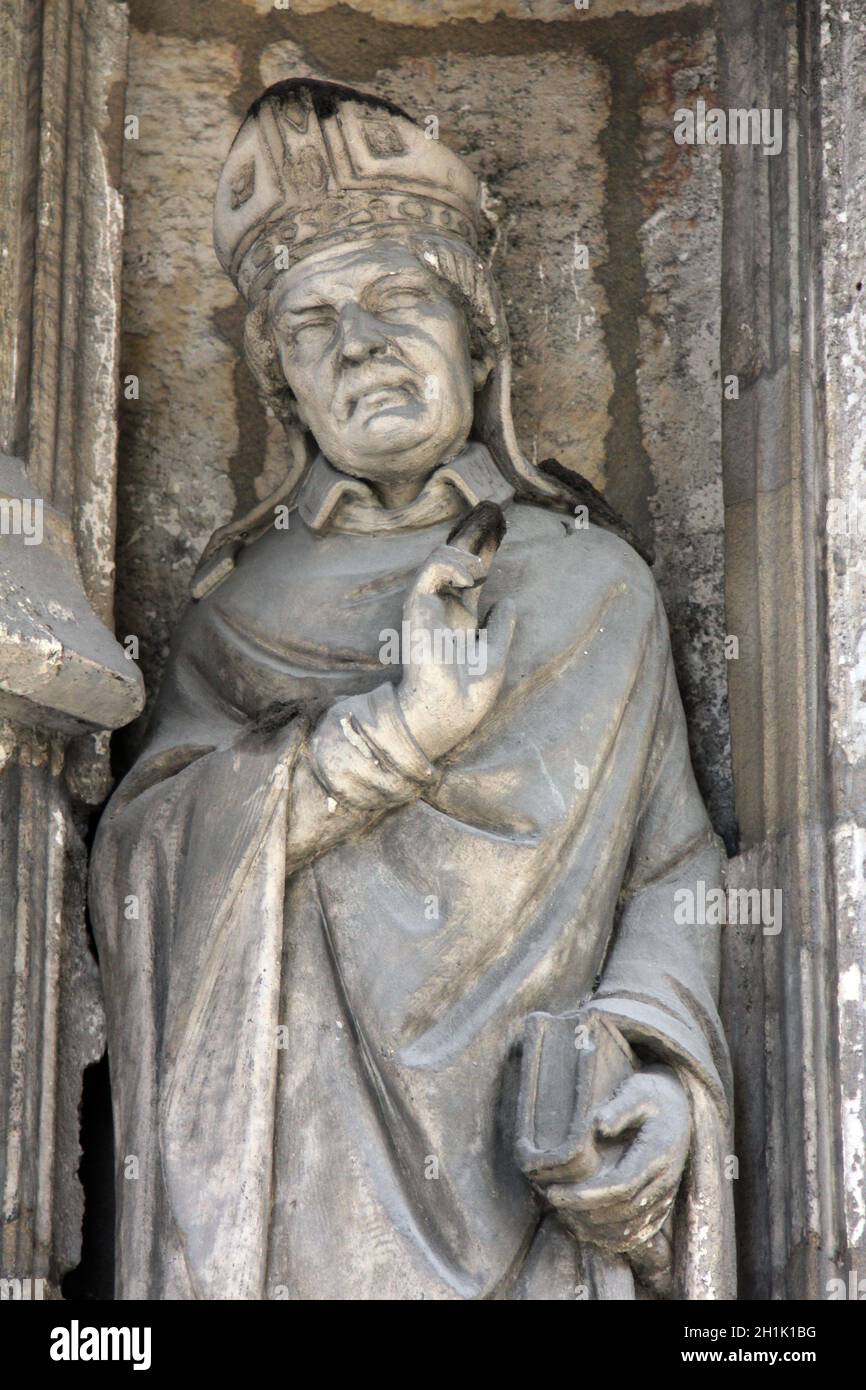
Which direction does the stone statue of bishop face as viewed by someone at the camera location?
facing the viewer
